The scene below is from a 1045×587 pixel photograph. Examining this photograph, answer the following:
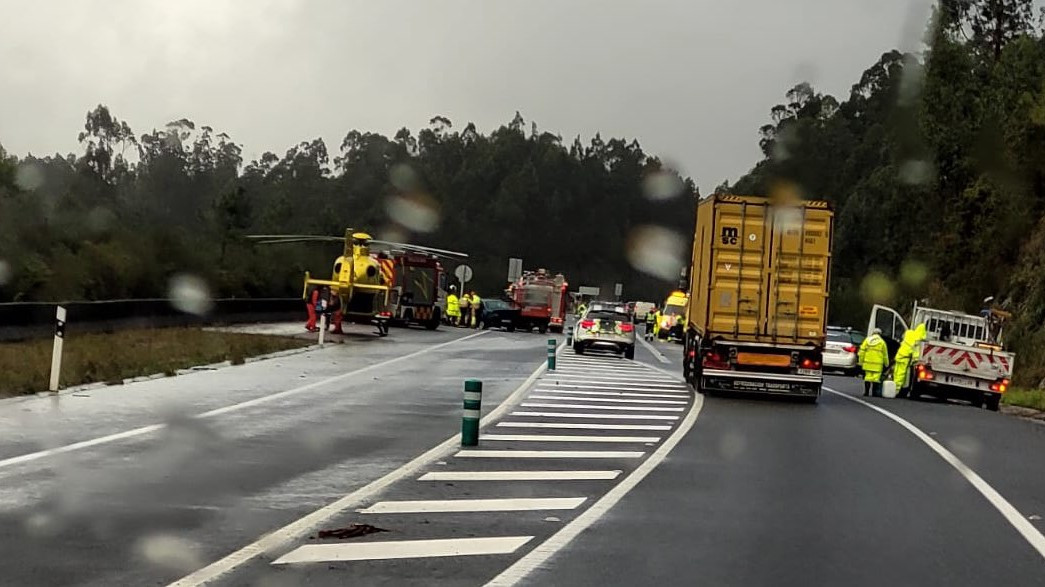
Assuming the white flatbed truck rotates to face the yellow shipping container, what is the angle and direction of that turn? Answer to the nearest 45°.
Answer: approximately 135° to its left

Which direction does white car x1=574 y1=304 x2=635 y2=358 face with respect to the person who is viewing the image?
facing away from the viewer

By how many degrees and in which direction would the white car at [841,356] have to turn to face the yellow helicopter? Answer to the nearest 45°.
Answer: approximately 90° to its left

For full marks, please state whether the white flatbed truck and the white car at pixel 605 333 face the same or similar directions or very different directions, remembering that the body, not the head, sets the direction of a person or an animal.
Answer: same or similar directions

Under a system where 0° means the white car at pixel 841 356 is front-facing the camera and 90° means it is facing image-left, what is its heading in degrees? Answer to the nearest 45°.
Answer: approximately 180°

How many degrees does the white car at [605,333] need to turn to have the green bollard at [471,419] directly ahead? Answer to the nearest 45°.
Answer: approximately 180°

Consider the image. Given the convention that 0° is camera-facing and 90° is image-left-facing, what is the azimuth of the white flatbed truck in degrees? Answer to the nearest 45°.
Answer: approximately 180°

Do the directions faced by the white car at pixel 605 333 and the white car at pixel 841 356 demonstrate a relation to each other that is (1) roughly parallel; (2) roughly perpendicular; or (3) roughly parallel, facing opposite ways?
roughly parallel
